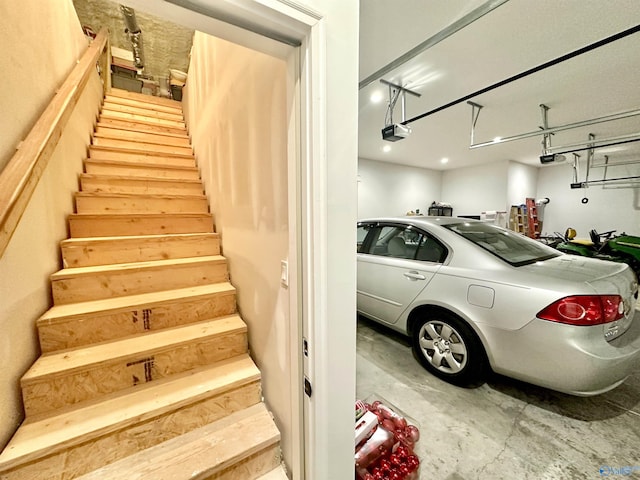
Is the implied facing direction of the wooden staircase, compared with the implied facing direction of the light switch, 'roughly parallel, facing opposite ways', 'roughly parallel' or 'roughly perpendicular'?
roughly perpendicular

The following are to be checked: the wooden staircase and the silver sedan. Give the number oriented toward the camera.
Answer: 1

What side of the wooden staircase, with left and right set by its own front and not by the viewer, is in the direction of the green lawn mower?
left

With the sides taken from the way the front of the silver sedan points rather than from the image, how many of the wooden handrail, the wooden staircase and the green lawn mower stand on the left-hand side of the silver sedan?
2

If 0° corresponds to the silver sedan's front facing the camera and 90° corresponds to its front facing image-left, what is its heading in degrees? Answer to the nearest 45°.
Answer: approximately 135°

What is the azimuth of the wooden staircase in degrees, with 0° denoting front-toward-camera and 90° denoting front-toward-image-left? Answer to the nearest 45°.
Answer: approximately 0°
